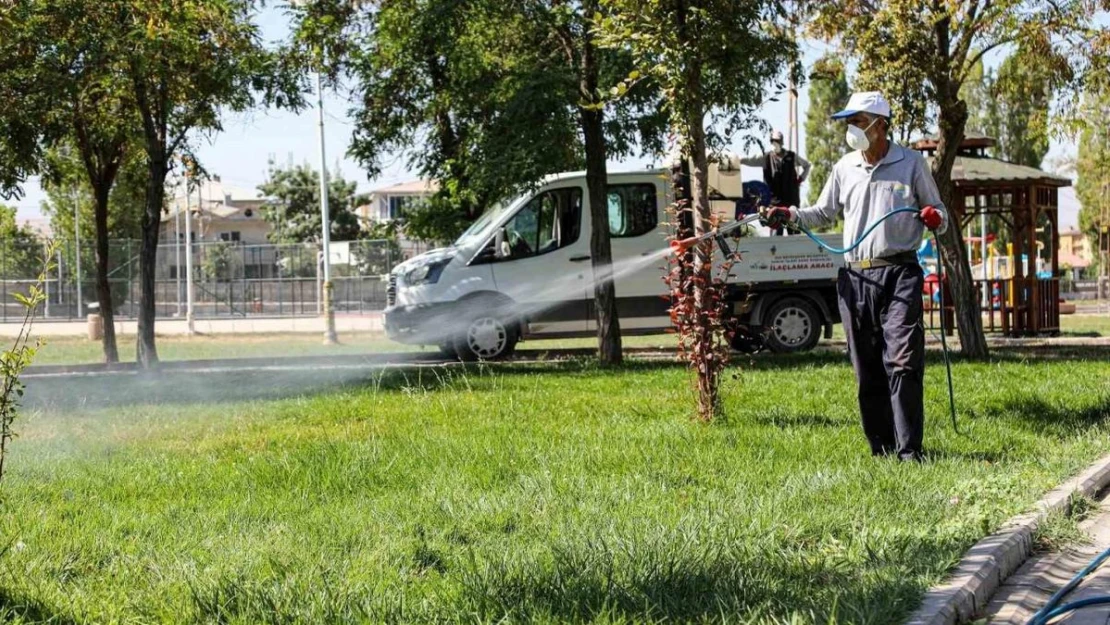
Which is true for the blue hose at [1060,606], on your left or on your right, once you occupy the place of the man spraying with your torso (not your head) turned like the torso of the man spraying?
on your left

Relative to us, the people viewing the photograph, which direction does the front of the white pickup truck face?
facing to the left of the viewer

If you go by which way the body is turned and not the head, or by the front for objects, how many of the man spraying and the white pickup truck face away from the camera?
0

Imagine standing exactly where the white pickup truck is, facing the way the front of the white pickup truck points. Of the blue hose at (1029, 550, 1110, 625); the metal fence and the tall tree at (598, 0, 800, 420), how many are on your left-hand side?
2

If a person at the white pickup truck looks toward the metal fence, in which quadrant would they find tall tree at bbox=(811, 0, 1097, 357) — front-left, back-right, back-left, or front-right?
back-right

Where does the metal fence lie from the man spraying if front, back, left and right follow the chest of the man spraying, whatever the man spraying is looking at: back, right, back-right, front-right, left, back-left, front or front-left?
right

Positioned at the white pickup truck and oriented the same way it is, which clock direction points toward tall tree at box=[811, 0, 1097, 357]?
The tall tree is roughly at 7 o'clock from the white pickup truck.

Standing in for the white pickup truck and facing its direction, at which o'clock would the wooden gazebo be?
The wooden gazebo is roughly at 5 o'clock from the white pickup truck.

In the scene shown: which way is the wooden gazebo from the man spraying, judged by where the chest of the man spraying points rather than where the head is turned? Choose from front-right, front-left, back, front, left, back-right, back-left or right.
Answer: back-right

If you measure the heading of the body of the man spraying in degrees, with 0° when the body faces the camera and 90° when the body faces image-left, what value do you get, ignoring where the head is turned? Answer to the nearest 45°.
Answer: approximately 45°

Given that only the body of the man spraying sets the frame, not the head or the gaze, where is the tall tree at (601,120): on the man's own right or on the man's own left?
on the man's own right
